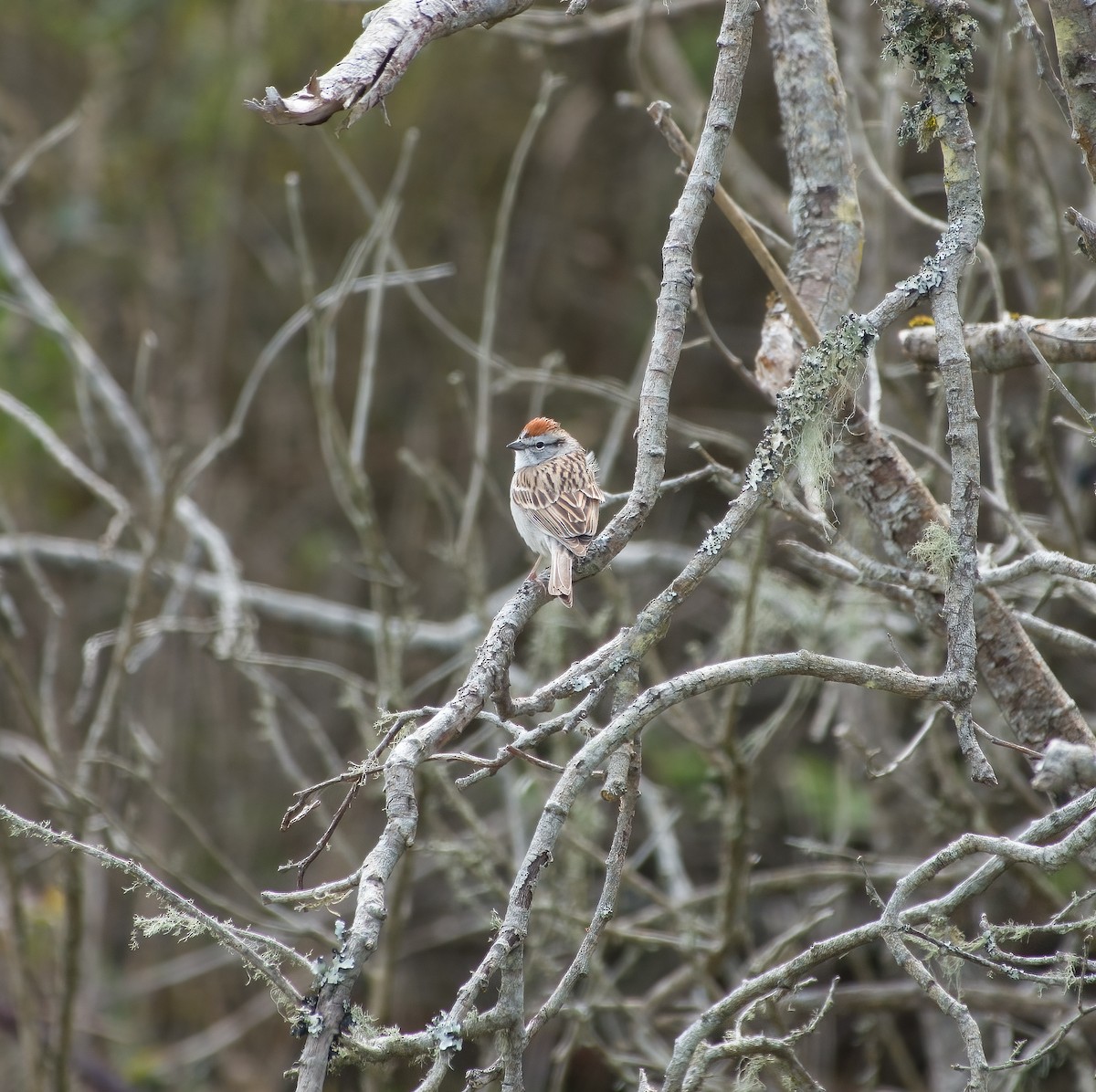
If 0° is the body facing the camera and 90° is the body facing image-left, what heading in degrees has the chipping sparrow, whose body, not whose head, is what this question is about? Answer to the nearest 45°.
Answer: approximately 135°
